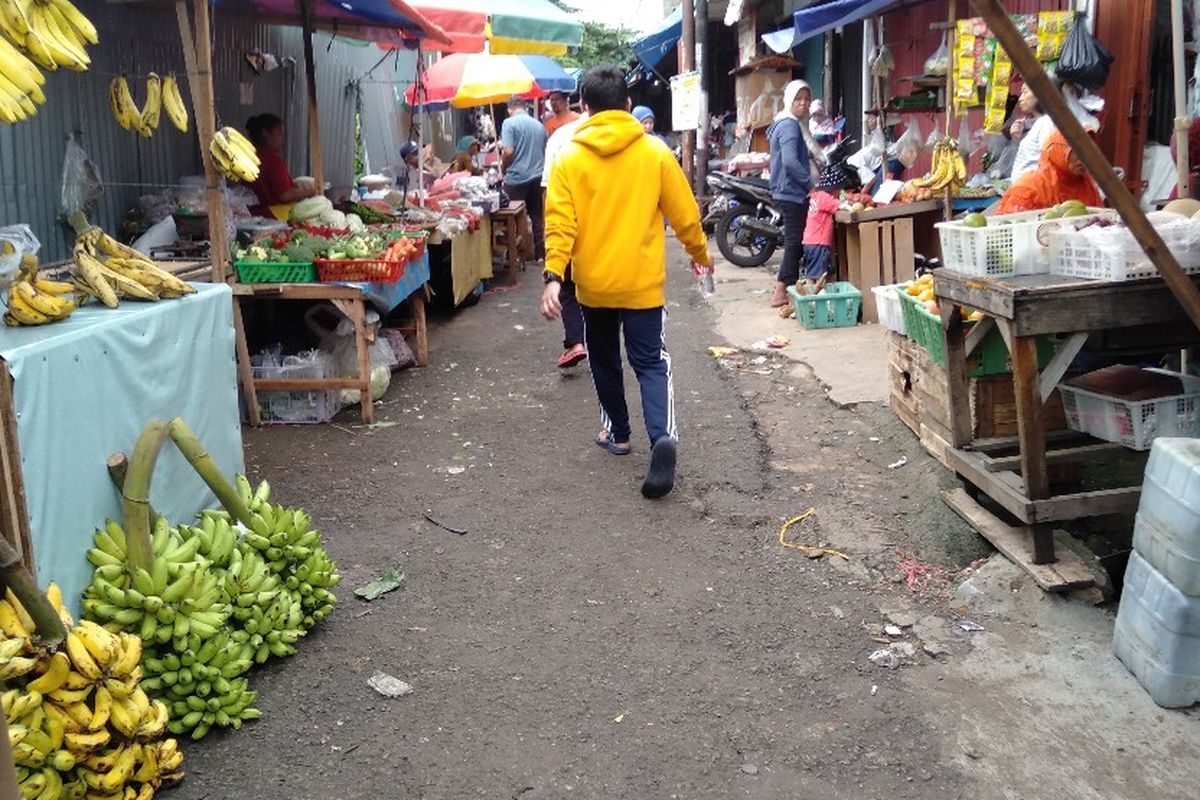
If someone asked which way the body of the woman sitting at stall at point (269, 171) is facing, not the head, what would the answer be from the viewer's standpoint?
to the viewer's right

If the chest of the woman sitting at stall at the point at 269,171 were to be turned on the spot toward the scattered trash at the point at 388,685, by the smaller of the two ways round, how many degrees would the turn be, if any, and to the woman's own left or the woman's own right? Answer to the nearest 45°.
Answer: approximately 90° to the woman's own right

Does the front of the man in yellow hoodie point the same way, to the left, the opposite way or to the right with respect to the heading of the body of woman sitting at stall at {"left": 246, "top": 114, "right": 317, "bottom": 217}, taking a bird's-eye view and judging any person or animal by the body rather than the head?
to the left

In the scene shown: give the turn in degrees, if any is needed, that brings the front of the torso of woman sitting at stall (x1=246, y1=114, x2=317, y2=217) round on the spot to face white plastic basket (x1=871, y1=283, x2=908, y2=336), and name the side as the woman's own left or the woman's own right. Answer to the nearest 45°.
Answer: approximately 45° to the woman's own right

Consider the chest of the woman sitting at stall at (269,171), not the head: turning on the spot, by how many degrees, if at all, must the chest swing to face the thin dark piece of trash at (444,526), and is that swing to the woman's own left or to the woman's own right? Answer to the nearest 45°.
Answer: approximately 90° to the woman's own right

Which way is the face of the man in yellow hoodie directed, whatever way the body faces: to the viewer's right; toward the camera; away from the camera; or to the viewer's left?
away from the camera

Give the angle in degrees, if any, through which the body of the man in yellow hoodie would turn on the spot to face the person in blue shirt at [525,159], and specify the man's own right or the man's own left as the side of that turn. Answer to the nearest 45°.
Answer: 0° — they already face them

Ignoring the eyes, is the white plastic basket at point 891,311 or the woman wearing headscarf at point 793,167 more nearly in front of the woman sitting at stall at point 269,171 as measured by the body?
the woman wearing headscarf

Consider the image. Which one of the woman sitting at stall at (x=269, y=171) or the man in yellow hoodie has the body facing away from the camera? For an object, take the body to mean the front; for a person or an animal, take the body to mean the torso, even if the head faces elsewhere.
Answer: the man in yellow hoodie

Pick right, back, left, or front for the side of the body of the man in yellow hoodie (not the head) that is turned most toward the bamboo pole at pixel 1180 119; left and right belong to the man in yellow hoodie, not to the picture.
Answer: right

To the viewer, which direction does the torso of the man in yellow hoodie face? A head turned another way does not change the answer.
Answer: away from the camera

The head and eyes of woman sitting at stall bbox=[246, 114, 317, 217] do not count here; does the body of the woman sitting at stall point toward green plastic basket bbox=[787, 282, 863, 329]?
yes
